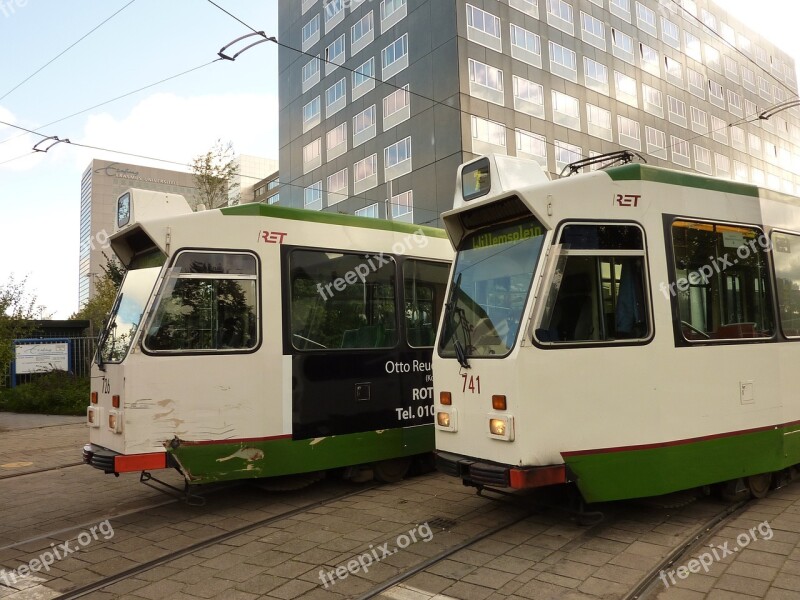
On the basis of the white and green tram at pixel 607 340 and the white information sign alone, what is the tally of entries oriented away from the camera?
0

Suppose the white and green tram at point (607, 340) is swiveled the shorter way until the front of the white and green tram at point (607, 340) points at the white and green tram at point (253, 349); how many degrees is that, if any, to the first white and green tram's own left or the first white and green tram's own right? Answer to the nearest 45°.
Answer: approximately 45° to the first white and green tram's own right

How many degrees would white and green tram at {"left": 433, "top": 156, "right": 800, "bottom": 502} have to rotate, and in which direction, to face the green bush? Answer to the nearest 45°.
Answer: approximately 90° to its right

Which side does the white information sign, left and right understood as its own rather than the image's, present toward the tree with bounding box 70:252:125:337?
back

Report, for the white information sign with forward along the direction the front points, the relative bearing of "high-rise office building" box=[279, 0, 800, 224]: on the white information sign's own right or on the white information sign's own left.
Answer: on the white information sign's own left

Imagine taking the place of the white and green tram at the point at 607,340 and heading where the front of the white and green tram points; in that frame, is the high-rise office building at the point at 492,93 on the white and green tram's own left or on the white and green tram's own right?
on the white and green tram's own right

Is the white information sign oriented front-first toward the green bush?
yes

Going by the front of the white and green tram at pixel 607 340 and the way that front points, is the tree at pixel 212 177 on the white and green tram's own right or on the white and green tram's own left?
on the white and green tram's own right

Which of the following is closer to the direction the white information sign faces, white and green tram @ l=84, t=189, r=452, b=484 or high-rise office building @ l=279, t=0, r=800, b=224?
the white and green tram

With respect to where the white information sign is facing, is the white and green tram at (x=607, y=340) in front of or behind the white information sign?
in front

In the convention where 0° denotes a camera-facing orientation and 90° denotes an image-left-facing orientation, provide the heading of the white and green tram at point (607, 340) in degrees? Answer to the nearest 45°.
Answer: approximately 45°
